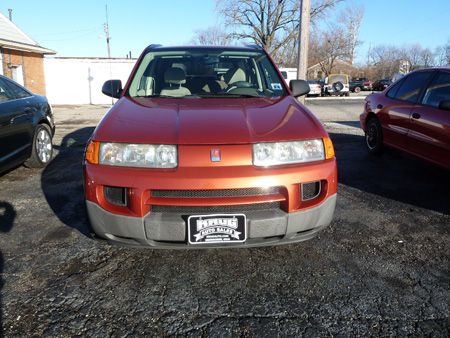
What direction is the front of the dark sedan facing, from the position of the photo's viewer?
facing the viewer and to the left of the viewer

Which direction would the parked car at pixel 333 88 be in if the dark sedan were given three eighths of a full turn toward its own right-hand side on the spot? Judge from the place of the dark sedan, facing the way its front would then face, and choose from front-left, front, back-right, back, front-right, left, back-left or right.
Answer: front-right

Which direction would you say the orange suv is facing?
toward the camera

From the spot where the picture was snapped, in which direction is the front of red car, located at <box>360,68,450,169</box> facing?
facing the viewer and to the right of the viewer

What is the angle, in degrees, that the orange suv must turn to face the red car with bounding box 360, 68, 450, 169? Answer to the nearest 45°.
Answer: approximately 135° to its left

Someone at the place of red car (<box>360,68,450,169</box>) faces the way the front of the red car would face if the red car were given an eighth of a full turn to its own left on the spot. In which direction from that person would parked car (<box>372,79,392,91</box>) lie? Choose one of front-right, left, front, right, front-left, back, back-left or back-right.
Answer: left

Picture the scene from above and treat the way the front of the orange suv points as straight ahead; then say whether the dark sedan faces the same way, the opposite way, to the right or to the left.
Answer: the same way

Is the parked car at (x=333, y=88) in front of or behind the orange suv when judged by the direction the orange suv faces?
behind

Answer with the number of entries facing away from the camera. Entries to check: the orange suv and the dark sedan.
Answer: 0

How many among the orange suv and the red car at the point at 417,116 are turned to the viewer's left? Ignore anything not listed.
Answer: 0

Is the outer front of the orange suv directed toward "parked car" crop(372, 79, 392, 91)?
no
